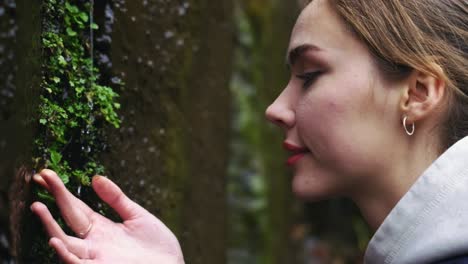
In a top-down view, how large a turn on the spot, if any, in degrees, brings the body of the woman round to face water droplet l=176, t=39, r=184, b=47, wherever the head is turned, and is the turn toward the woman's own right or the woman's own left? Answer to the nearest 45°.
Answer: approximately 45° to the woman's own right

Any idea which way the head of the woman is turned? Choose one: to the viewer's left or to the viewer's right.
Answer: to the viewer's left

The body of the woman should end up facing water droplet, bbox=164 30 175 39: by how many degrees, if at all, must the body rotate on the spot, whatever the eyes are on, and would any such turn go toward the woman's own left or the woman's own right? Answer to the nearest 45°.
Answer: approximately 45° to the woman's own right

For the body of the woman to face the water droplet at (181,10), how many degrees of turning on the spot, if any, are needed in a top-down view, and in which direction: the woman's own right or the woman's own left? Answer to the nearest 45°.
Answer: approximately 45° to the woman's own right

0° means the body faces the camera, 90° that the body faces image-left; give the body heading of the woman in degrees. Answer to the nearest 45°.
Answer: approximately 90°
